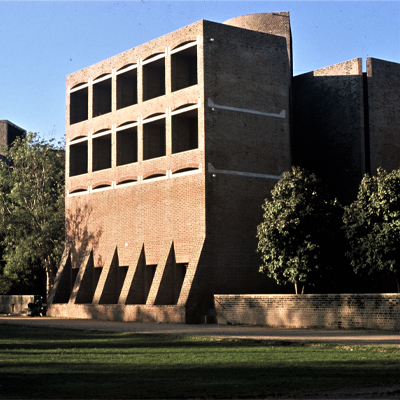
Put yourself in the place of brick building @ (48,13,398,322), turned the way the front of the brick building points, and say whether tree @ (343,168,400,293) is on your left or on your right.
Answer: on your left

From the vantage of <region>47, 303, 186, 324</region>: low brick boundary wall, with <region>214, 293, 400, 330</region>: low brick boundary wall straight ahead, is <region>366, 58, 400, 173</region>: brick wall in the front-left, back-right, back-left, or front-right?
front-left

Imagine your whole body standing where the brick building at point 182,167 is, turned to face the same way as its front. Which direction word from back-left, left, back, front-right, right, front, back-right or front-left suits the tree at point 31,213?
right

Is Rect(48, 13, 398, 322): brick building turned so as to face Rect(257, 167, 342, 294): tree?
no

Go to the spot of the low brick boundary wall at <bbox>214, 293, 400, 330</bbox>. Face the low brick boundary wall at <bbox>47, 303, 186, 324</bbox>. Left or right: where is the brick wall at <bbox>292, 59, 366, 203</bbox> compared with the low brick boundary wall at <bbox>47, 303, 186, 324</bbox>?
right

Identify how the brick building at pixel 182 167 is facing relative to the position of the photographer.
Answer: facing the viewer and to the left of the viewer

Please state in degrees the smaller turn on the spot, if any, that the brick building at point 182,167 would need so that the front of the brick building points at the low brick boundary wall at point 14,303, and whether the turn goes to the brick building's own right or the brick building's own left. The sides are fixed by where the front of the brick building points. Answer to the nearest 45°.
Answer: approximately 90° to the brick building's own right
